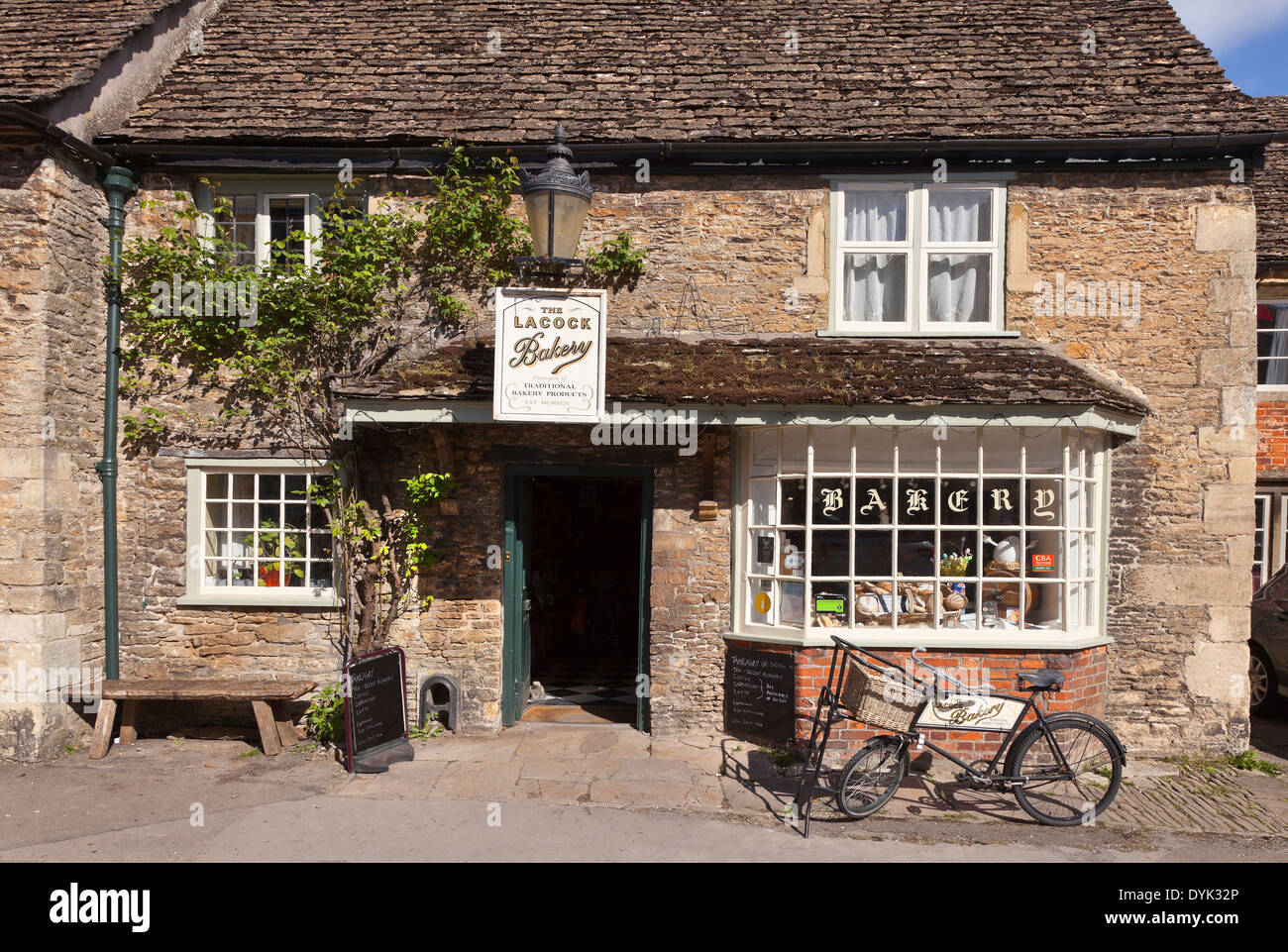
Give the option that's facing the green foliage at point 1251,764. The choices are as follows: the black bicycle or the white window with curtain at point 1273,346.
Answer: the white window with curtain

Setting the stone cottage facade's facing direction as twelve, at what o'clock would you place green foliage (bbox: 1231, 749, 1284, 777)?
The green foliage is roughly at 9 o'clock from the stone cottage facade.

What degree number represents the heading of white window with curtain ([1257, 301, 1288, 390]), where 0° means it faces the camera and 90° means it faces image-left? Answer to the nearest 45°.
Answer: approximately 0°

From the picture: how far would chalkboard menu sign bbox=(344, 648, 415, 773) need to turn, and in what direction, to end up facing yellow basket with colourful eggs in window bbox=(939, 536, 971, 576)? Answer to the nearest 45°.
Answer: approximately 45° to its left

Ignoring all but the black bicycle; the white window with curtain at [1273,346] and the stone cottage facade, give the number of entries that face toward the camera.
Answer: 2

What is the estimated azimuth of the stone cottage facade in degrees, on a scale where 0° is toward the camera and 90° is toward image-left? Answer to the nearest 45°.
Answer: approximately 0°

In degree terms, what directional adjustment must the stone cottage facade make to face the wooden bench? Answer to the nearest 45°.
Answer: approximately 90° to its right

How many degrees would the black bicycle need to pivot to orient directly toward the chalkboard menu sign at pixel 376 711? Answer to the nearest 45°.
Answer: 0° — it already faces it

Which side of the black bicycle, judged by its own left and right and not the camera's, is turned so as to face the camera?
left
